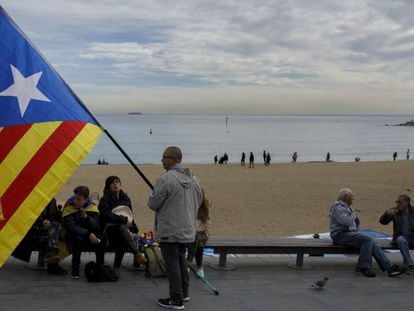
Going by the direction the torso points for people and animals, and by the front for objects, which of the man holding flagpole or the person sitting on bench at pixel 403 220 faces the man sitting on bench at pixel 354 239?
the person sitting on bench

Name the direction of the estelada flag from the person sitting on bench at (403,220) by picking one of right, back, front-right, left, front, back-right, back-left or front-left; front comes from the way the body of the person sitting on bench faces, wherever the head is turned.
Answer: front

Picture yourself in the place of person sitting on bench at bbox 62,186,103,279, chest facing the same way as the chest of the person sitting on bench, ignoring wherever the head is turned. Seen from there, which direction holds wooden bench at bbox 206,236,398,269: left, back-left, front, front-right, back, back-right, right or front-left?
left

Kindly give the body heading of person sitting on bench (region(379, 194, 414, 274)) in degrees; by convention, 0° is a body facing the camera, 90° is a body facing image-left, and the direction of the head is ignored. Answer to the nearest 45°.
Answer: approximately 45°

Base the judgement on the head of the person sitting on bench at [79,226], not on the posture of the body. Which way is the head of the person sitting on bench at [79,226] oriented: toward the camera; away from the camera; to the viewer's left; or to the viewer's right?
toward the camera

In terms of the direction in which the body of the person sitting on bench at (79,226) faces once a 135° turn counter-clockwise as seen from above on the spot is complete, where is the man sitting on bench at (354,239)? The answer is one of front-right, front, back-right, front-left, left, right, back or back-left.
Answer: front-right

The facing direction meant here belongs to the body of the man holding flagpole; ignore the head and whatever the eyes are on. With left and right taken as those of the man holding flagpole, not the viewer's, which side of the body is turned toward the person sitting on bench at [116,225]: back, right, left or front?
front

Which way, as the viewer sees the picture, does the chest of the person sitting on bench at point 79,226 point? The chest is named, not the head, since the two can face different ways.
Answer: toward the camera
